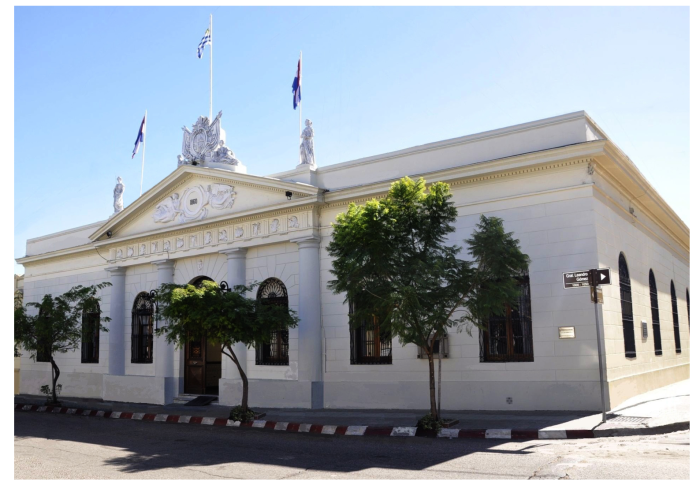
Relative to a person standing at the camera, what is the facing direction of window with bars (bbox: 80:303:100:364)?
facing the viewer and to the left of the viewer

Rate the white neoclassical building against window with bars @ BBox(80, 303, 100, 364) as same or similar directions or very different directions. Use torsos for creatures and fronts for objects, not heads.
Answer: same or similar directions

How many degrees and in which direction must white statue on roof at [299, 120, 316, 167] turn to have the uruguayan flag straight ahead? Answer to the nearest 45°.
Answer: approximately 90° to its right

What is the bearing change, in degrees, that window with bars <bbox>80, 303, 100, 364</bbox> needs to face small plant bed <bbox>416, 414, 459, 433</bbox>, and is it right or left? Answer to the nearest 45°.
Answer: approximately 45° to its left

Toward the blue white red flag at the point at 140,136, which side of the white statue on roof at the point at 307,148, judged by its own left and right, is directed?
right

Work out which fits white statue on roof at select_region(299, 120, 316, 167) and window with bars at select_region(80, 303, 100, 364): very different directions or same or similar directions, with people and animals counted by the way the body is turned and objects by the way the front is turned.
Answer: same or similar directions

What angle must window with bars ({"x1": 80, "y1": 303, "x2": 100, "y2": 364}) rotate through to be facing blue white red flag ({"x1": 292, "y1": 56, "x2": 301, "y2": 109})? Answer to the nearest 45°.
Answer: approximately 90° to its left

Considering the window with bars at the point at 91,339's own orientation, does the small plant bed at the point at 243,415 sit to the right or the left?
on its left

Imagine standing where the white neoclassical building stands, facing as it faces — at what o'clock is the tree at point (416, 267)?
The tree is roughly at 10 o'clock from the white neoclassical building.
